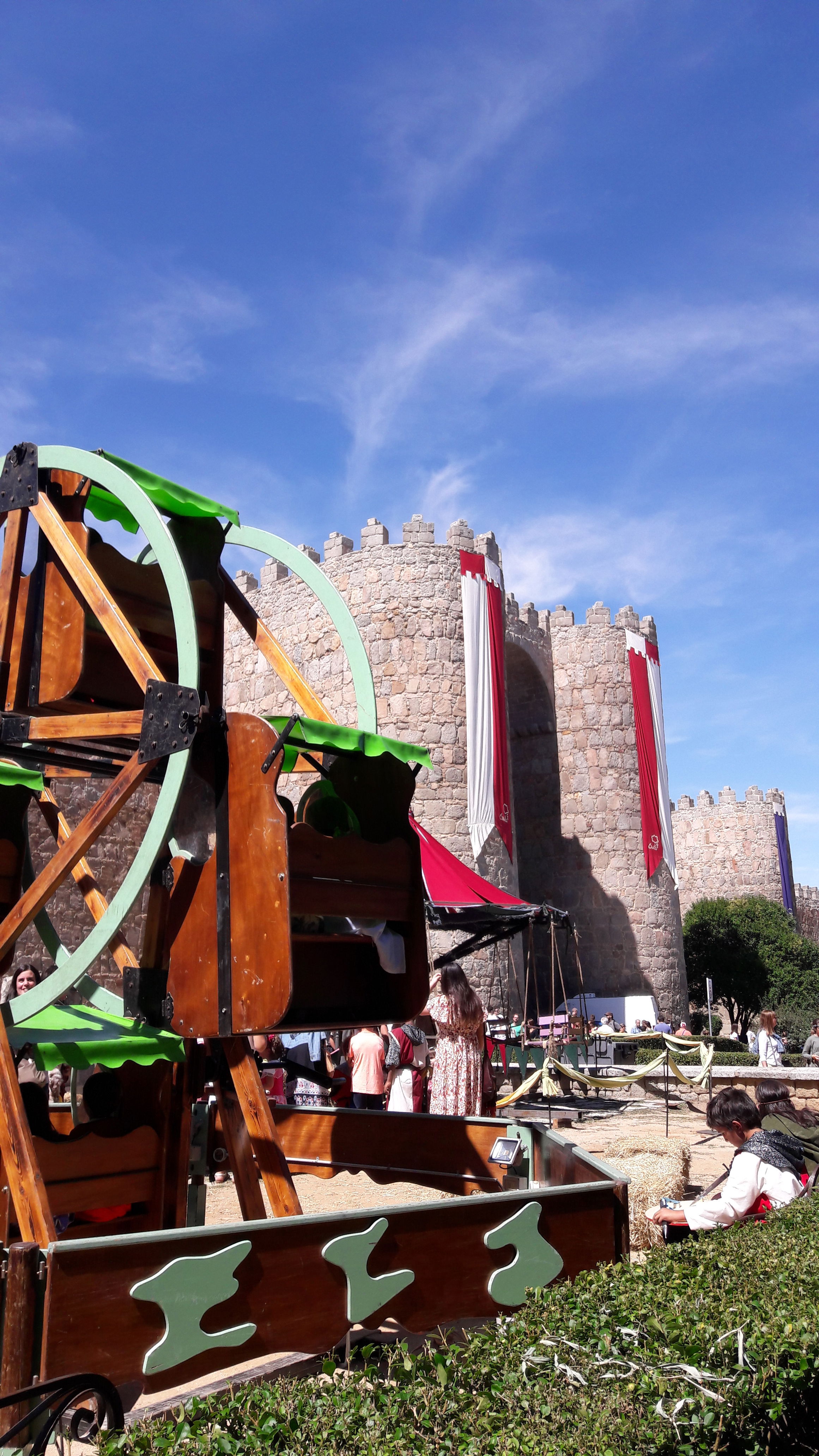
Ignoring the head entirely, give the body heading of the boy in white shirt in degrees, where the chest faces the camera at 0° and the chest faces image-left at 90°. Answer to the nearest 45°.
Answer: approximately 90°

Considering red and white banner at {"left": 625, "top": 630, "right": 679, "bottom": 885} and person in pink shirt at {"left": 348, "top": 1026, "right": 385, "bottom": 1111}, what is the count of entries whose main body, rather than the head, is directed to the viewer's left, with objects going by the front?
0

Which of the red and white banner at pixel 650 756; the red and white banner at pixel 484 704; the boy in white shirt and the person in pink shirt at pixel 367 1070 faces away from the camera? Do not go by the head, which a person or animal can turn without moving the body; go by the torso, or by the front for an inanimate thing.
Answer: the person in pink shirt

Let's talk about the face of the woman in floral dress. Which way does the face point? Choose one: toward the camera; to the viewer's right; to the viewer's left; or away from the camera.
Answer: away from the camera

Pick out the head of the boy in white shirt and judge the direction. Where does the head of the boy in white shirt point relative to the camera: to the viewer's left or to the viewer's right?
to the viewer's left

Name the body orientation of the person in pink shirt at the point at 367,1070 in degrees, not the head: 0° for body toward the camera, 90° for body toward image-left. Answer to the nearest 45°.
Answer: approximately 180°

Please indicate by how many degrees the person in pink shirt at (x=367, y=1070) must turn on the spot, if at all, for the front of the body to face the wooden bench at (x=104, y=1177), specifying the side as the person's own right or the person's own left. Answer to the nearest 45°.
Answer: approximately 180°

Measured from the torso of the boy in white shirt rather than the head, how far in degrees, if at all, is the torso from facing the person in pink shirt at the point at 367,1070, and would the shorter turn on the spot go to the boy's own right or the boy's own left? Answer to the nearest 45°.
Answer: approximately 45° to the boy's own right

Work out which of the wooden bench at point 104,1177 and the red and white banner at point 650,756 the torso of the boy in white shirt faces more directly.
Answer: the wooden bench

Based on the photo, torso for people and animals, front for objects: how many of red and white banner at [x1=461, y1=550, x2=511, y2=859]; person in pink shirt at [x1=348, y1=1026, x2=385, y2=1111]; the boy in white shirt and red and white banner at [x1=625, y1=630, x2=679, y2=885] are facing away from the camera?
1

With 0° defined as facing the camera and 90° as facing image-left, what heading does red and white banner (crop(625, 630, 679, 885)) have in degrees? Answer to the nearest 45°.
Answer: approximately 315°

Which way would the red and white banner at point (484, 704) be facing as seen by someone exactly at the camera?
facing the viewer and to the right of the viewer

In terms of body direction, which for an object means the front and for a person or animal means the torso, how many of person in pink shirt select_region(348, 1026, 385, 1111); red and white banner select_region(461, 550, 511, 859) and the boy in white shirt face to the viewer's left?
1

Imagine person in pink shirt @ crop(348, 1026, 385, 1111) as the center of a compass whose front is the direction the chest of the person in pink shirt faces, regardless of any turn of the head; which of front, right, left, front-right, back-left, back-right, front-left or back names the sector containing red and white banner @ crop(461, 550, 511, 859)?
front
